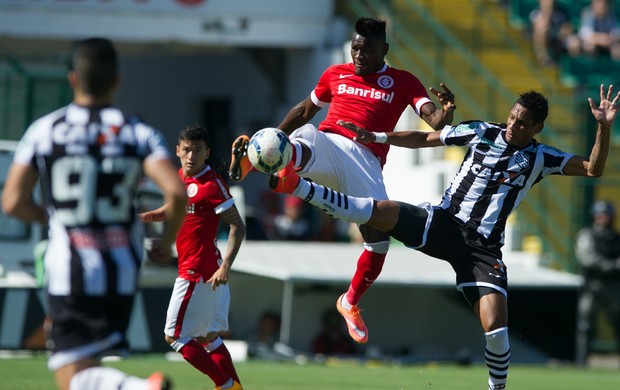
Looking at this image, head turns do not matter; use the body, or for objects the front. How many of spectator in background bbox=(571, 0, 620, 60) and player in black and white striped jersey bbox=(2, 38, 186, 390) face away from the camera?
1

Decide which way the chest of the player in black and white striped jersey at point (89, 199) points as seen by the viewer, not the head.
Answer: away from the camera

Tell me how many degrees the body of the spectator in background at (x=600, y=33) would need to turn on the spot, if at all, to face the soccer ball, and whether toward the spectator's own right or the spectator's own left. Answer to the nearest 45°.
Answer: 0° — they already face it
